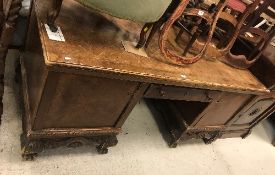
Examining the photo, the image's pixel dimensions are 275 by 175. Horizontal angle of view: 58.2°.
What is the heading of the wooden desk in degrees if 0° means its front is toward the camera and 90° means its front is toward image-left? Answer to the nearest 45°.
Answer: approximately 315°
